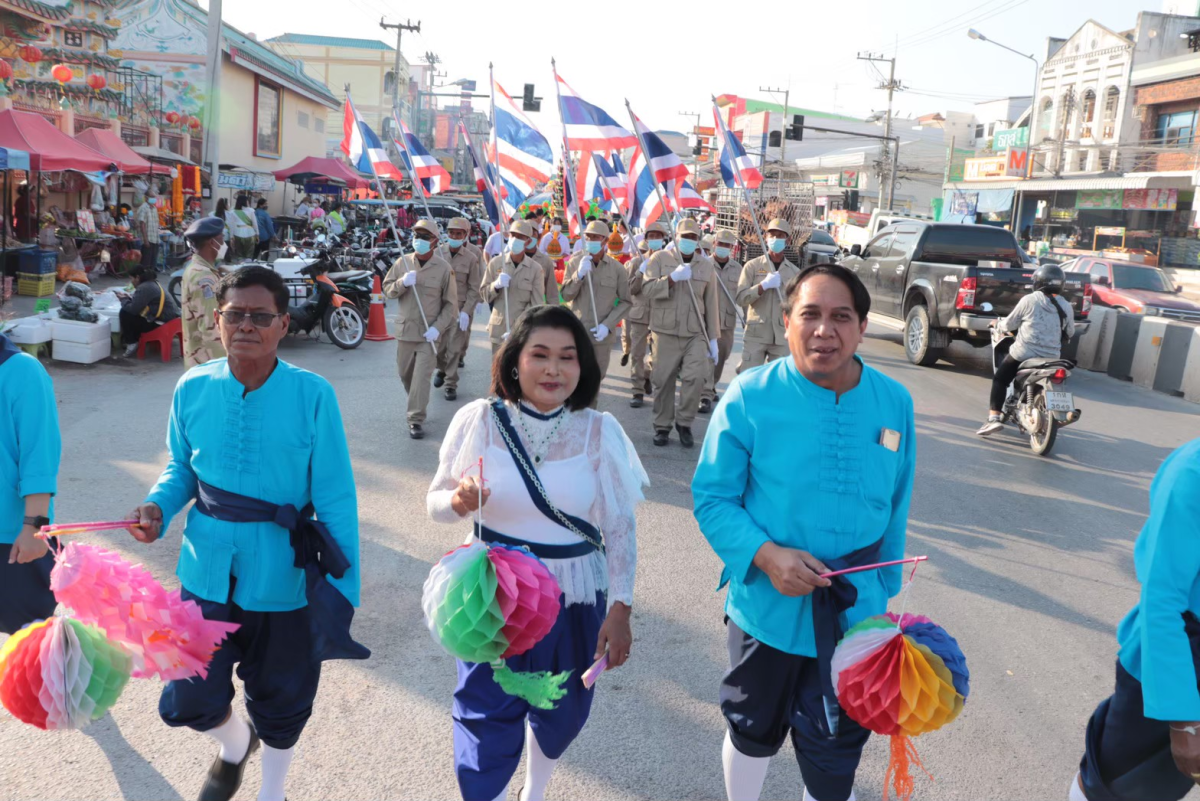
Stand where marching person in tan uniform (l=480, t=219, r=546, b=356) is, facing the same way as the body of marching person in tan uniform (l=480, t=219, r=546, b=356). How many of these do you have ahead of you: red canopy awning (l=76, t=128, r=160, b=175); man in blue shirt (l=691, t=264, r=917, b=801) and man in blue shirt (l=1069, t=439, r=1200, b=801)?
2

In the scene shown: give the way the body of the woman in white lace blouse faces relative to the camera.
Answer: toward the camera

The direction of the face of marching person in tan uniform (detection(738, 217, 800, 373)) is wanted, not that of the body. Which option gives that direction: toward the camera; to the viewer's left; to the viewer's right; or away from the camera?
toward the camera

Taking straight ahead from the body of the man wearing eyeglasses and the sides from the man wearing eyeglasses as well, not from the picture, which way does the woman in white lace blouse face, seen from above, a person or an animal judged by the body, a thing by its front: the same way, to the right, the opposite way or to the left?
the same way

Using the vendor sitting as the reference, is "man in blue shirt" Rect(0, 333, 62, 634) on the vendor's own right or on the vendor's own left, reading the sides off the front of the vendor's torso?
on the vendor's own left

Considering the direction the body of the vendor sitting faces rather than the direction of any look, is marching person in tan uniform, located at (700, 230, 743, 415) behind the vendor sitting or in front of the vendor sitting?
behind

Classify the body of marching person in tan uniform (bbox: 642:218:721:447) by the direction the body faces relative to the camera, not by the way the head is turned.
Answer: toward the camera

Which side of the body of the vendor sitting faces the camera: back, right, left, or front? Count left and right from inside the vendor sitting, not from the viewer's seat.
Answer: left

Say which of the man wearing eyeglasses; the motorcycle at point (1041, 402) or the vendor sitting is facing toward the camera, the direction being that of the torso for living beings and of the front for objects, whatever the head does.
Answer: the man wearing eyeglasses

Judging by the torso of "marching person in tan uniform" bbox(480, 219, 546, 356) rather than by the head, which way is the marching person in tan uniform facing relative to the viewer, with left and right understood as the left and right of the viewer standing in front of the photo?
facing the viewer

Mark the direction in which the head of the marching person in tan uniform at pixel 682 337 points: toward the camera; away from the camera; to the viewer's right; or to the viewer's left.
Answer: toward the camera

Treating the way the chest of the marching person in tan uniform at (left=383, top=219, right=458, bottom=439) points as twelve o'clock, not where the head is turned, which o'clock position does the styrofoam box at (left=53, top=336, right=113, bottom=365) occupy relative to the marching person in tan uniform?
The styrofoam box is roughly at 4 o'clock from the marching person in tan uniform.

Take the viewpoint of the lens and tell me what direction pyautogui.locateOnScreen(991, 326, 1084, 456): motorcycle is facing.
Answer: facing away from the viewer and to the left of the viewer

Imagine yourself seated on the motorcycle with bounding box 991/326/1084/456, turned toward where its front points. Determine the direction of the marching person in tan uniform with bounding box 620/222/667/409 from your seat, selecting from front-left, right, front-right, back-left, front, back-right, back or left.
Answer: front-left

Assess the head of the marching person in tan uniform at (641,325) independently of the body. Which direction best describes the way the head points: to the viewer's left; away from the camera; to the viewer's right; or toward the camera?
toward the camera

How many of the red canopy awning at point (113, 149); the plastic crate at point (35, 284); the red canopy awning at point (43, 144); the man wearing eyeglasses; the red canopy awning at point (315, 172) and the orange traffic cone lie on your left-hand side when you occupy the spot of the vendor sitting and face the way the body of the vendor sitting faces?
1

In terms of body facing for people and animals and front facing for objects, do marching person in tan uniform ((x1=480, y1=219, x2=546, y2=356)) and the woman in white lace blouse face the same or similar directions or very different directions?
same or similar directions

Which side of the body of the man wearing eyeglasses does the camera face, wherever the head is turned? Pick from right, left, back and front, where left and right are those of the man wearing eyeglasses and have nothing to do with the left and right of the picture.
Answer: front

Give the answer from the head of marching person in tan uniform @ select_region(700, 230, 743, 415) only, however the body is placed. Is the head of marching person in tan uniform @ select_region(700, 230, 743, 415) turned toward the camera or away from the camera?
toward the camera

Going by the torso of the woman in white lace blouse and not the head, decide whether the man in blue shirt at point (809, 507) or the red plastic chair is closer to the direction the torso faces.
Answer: the man in blue shirt

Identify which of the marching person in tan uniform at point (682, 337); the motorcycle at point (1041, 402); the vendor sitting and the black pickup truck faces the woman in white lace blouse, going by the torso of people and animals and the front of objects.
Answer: the marching person in tan uniform

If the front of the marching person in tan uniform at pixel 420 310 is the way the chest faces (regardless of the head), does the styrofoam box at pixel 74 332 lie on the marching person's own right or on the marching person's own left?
on the marching person's own right
